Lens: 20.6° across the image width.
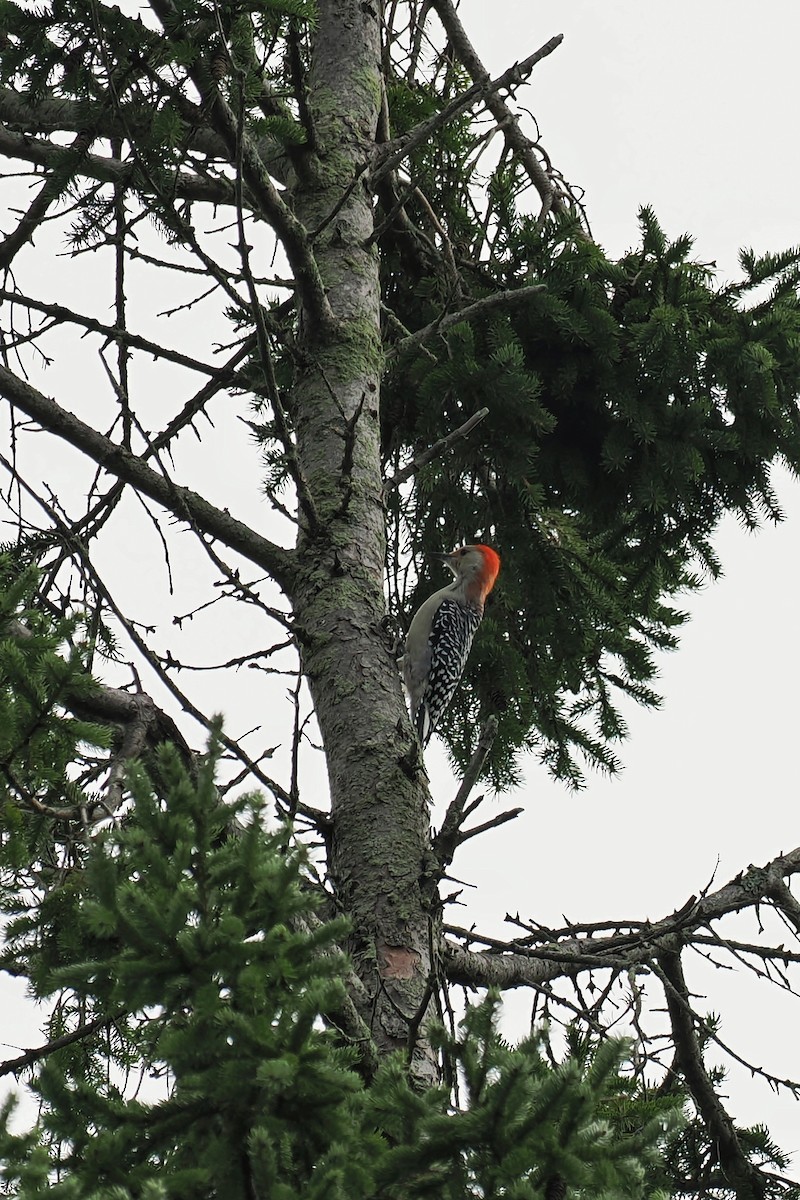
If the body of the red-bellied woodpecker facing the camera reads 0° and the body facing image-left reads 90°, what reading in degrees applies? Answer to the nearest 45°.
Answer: approximately 90°
